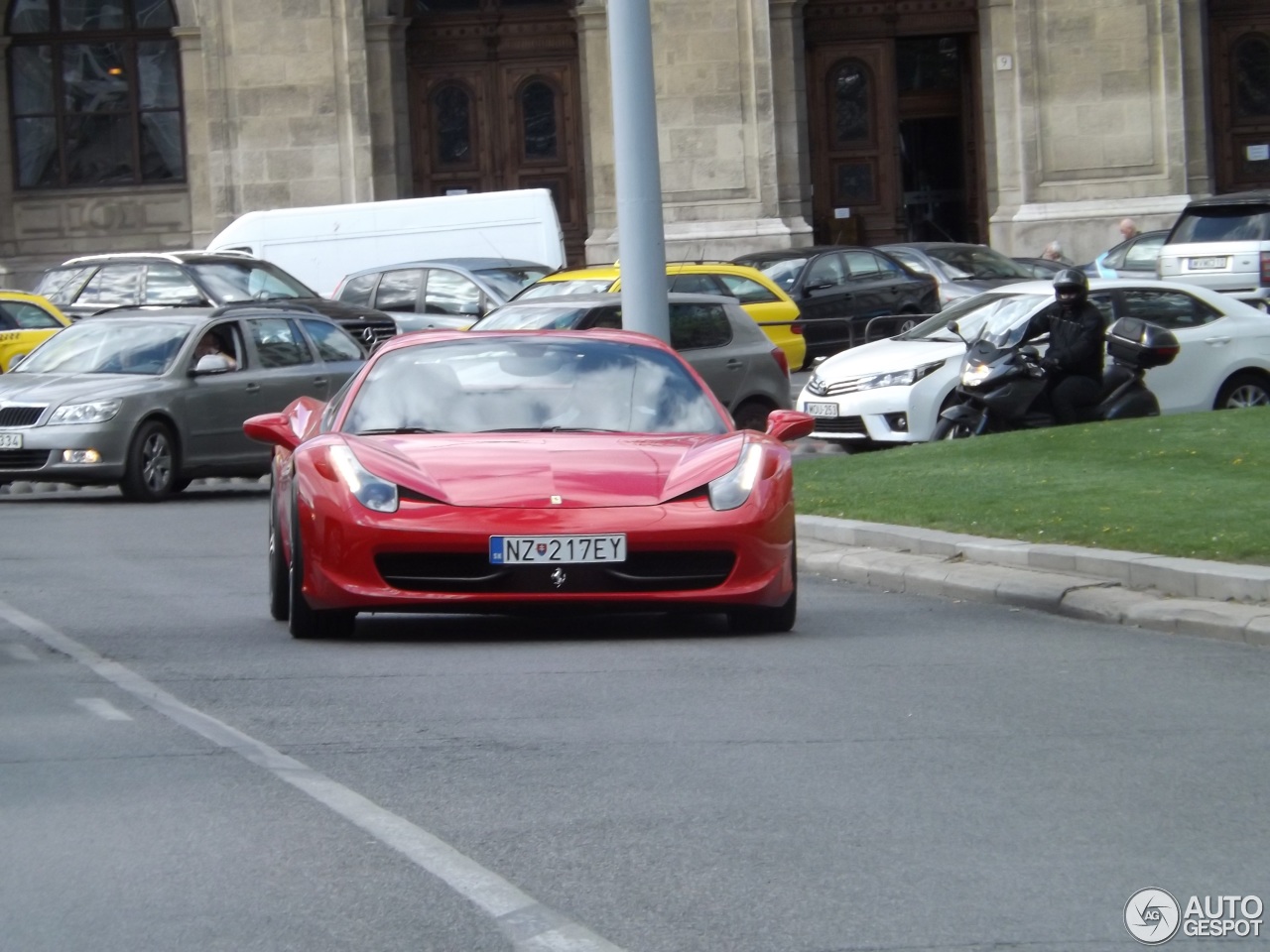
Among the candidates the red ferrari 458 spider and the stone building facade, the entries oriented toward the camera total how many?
2

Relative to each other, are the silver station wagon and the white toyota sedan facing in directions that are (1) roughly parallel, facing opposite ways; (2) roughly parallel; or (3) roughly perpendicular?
roughly parallel

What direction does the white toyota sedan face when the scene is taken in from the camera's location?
facing the viewer and to the left of the viewer

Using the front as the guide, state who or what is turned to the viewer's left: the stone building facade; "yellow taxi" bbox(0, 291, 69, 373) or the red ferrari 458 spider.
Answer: the yellow taxi

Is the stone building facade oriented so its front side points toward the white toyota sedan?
yes

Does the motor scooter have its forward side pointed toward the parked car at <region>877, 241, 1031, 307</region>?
no

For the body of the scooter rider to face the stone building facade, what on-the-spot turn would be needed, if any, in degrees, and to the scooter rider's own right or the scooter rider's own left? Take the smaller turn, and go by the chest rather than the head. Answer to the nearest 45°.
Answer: approximately 135° to the scooter rider's own right

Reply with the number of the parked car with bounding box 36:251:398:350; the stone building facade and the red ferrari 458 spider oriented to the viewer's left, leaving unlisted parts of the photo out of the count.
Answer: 0

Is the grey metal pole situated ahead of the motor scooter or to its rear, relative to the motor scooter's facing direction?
ahead

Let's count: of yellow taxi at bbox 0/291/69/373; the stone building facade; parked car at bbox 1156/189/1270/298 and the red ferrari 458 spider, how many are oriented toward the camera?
2

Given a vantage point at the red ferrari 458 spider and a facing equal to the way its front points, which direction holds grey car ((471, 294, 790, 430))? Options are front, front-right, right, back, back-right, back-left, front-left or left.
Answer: back

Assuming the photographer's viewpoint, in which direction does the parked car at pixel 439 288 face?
facing the viewer and to the right of the viewer

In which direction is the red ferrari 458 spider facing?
toward the camera

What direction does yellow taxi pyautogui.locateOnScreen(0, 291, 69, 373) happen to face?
to the viewer's left

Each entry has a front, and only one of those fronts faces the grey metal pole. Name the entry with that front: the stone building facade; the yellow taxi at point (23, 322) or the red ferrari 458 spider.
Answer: the stone building facade
